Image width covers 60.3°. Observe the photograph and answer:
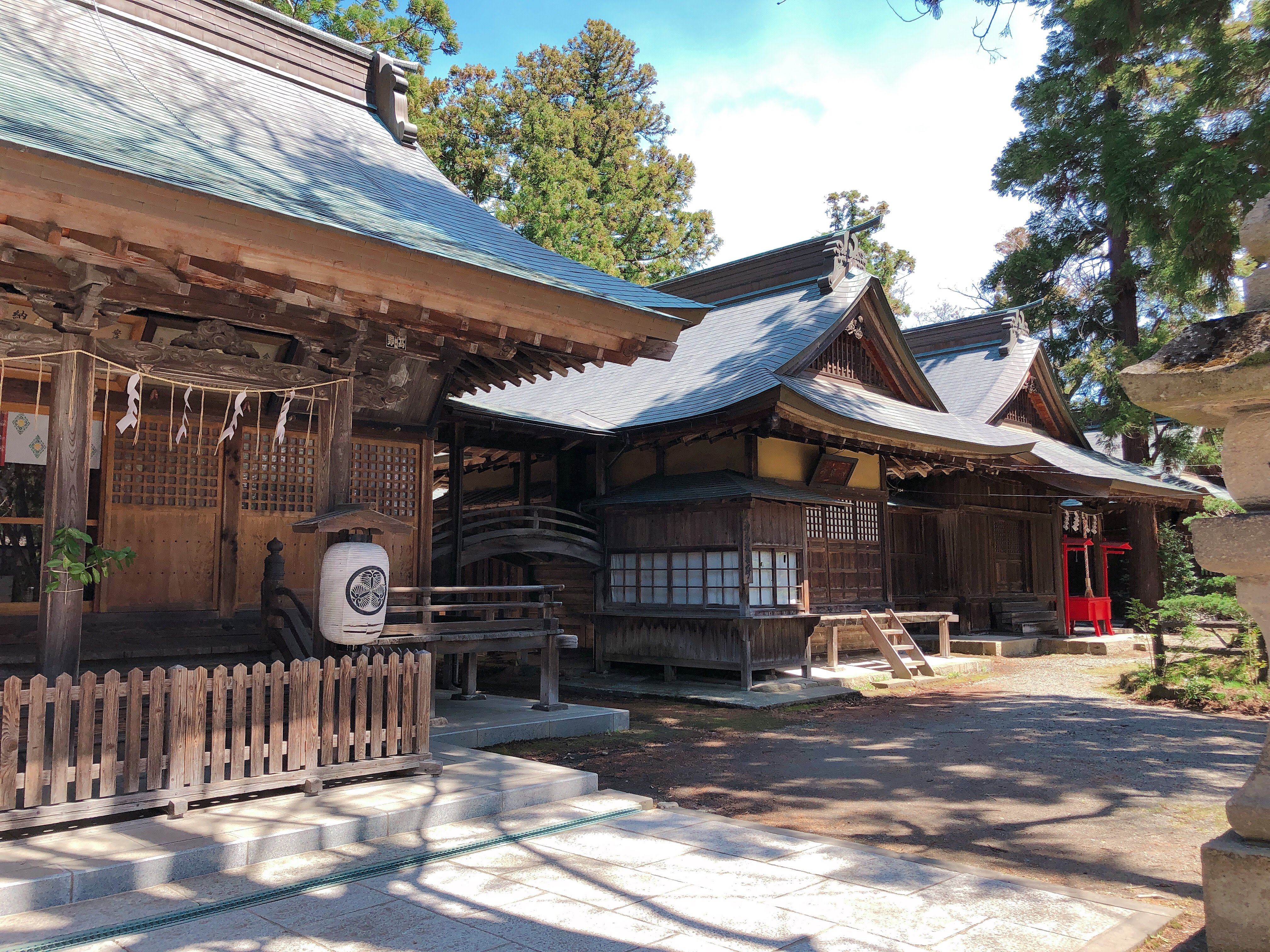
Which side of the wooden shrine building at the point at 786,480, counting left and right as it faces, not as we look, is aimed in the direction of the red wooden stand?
left

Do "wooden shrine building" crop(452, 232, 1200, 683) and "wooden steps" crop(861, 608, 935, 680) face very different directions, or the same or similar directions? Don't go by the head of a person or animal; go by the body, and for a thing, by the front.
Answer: same or similar directions

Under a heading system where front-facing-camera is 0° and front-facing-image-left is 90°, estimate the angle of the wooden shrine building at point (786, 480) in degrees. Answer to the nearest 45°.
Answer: approximately 315°

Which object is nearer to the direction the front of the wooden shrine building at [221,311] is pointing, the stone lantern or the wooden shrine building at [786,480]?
the stone lantern

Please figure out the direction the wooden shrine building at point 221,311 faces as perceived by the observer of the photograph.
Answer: facing the viewer and to the right of the viewer

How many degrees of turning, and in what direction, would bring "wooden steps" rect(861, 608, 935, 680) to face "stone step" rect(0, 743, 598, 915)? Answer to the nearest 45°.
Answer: approximately 45° to its right

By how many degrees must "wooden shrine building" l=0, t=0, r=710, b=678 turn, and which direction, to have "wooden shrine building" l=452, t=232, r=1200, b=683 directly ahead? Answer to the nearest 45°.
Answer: approximately 90° to its left

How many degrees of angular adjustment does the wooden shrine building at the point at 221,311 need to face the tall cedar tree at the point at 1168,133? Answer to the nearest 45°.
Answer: approximately 45° to its left

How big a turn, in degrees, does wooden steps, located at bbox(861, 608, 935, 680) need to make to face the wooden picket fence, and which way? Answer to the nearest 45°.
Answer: approximately 45° to its right

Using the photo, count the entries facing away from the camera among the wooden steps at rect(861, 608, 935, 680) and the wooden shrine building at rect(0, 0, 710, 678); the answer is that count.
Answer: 0

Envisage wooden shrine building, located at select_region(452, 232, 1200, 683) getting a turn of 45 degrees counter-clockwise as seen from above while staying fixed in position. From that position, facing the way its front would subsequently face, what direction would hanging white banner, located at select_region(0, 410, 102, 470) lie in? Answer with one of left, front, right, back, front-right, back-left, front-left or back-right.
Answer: back-right

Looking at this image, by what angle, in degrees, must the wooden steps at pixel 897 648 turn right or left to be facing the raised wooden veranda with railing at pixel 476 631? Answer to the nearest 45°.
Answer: approximately 90° to its right
